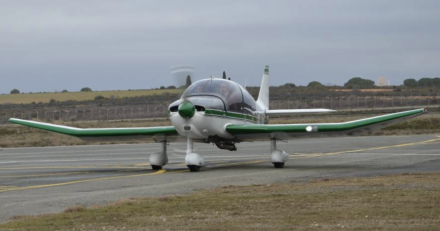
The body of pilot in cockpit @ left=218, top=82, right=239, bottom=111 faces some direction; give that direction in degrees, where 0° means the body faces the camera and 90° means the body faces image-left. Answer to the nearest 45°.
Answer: approximately 45°
